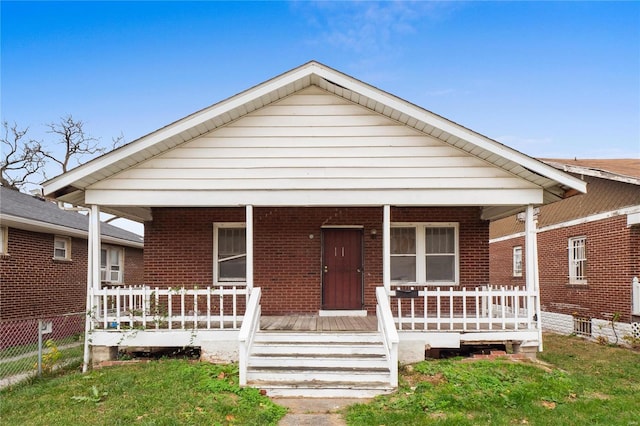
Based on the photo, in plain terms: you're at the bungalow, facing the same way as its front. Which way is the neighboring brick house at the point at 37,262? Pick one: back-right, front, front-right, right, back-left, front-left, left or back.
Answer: back-right

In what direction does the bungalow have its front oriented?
toward the camera

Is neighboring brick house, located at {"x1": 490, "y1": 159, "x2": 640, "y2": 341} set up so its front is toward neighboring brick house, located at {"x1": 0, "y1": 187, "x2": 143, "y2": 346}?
no

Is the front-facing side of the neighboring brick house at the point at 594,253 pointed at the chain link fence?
no

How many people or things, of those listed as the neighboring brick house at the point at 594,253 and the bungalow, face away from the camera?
0

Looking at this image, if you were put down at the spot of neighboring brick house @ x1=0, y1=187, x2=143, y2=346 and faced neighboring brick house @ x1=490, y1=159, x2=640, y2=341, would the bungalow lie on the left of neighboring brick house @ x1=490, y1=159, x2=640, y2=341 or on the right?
right

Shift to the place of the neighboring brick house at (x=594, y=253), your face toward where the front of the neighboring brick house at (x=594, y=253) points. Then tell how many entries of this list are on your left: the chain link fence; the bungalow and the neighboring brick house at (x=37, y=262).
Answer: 0

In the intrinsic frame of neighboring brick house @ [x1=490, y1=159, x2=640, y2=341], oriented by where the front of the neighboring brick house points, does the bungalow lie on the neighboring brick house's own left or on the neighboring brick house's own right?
on the neighboring brick house's own right
